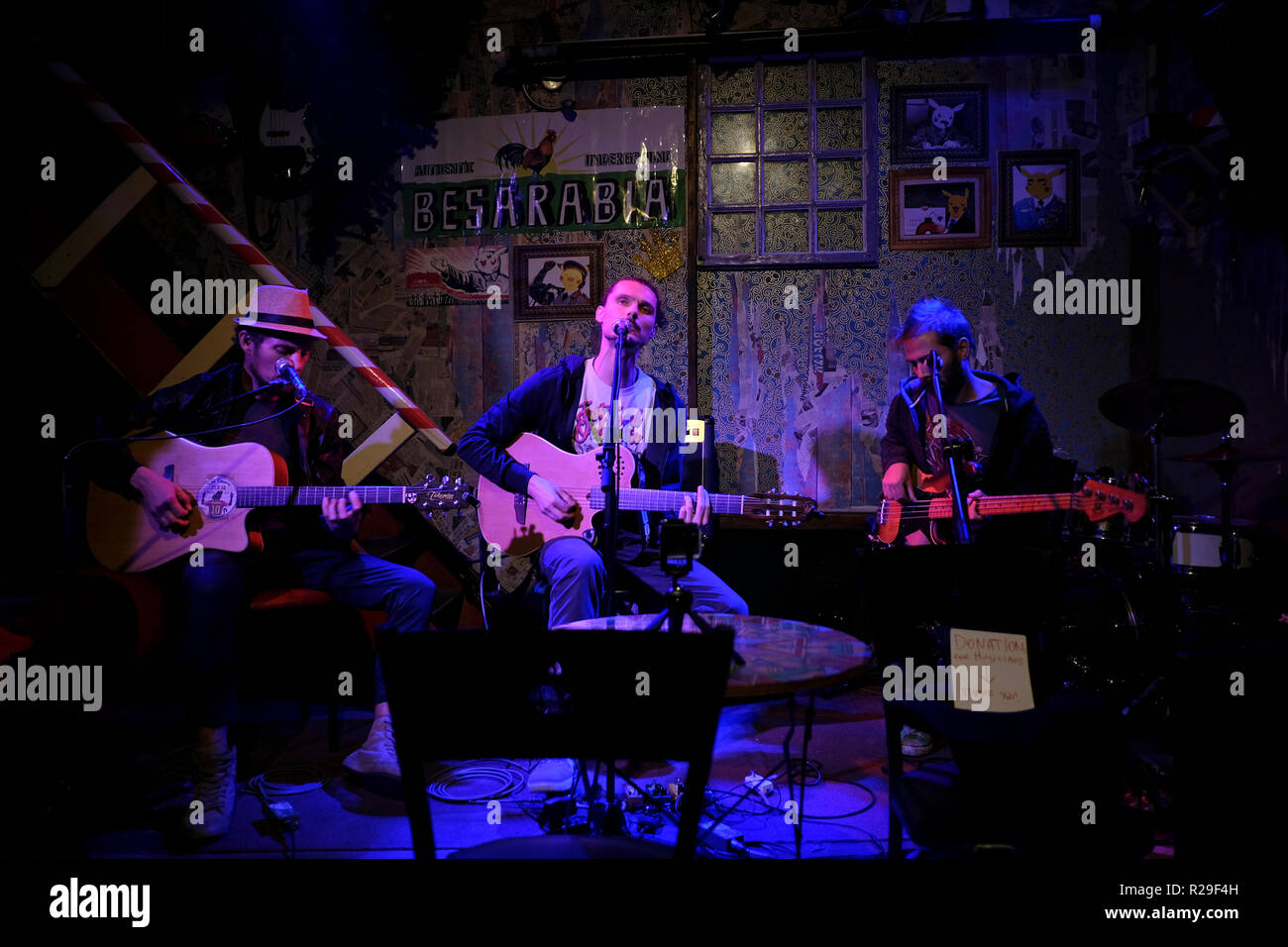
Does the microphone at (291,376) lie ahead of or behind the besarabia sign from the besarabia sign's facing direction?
ahead

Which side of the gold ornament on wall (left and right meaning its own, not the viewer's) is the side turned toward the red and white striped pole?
right

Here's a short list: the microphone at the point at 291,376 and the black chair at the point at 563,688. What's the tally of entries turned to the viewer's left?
1

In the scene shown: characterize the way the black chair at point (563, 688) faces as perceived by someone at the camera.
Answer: facing away from the viewer

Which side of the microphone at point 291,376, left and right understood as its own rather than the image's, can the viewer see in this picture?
left

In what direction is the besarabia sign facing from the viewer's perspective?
toward the camera

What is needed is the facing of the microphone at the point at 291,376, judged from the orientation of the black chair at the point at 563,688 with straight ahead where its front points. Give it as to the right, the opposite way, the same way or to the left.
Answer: to the left

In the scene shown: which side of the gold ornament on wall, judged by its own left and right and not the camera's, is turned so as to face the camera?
front

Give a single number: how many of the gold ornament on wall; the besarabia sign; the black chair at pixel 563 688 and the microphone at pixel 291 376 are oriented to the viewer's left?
1
